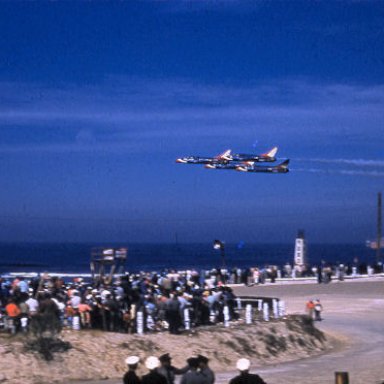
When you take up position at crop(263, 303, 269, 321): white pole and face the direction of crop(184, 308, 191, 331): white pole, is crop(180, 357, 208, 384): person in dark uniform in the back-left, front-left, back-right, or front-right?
front-left

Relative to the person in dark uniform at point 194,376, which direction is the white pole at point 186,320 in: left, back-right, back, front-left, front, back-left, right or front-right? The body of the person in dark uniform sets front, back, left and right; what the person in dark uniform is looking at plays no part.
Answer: front

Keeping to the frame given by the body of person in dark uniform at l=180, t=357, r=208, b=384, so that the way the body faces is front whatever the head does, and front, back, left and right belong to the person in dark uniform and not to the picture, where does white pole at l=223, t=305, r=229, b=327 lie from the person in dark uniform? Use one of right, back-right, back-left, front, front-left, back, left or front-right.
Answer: front

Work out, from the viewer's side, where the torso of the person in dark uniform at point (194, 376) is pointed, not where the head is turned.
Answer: away from the camera

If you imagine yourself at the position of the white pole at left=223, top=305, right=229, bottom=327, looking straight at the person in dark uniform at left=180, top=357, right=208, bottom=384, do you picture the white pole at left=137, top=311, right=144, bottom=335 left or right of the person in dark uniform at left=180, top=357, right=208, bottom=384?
right

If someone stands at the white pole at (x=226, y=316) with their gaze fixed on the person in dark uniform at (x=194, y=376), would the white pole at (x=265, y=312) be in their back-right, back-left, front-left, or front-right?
back-left

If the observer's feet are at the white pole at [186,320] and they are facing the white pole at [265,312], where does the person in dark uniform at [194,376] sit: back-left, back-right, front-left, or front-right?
back-right

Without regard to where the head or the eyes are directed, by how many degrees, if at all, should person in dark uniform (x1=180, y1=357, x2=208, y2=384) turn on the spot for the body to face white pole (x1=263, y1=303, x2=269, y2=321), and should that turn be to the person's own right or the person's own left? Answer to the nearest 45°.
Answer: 0° — they already face it

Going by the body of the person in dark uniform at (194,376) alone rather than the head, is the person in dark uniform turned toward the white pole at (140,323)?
yes
